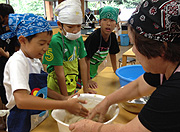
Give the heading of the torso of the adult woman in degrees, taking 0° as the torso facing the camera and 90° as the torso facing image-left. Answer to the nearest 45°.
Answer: approximately 90°

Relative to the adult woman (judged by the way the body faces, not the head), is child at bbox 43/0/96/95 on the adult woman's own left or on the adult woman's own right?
on the adult woman's own right

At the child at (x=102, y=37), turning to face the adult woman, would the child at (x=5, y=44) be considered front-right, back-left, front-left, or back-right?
back-right

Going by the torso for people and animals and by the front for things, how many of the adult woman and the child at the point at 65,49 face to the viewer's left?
1

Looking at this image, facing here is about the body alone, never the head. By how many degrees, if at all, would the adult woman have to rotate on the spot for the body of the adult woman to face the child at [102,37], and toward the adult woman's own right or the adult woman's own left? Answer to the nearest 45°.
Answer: approximately 90° to the adult woman's own right
